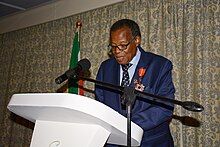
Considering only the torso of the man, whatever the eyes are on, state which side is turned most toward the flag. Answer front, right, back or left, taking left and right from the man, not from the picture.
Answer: right

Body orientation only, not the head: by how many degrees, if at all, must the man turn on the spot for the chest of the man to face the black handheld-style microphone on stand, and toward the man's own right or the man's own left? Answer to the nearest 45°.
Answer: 0° — they already face it

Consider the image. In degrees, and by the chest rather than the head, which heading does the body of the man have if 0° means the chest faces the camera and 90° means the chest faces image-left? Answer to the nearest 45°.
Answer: approximately 45°

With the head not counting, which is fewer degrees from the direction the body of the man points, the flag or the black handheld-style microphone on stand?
the black handheld-style microphone on stand

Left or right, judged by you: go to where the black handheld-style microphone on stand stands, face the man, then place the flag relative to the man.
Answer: left
